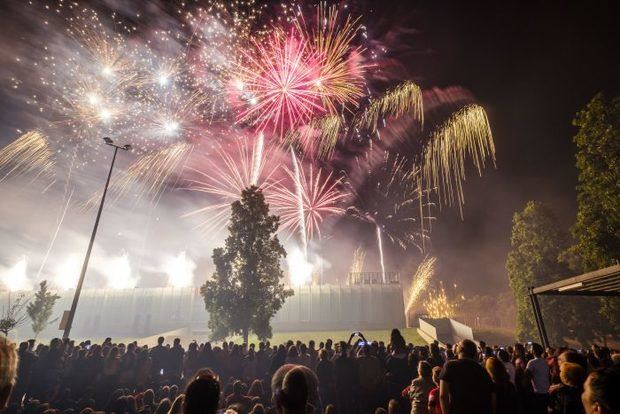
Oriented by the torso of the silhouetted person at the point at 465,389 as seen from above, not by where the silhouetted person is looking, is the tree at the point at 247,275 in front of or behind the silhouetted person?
in front

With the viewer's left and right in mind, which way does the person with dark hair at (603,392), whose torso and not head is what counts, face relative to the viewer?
facing away from the viewer and to the left of the viewer

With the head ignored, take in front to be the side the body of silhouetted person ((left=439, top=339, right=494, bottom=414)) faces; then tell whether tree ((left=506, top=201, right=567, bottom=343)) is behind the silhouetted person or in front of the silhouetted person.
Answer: in front

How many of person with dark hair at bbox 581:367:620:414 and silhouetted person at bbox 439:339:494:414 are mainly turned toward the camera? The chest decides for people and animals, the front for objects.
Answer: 0

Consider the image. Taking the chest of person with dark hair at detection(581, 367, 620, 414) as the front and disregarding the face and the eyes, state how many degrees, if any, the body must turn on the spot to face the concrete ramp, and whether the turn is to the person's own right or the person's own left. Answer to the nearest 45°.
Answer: approximately 45° to the person's own right

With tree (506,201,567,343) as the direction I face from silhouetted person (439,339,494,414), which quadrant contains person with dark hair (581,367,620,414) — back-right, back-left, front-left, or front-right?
back-right

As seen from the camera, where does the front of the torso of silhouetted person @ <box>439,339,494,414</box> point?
away from the camera

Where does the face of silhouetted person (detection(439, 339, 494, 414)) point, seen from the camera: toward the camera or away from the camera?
away from the camera

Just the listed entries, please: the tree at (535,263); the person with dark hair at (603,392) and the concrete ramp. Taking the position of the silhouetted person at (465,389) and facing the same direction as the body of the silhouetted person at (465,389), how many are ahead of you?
2

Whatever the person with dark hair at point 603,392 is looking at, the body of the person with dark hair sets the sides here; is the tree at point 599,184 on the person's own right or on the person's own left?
on the person's own right

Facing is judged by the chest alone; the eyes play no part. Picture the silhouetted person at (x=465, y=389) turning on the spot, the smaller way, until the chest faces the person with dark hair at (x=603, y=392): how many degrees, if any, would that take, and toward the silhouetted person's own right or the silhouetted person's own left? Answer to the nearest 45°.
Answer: approximately 135° to the silhouetted person's own right
